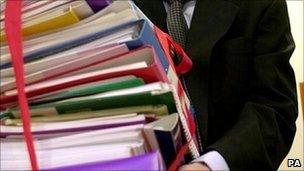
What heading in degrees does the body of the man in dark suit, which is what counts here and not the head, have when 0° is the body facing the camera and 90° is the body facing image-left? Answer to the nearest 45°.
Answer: approximately 45°

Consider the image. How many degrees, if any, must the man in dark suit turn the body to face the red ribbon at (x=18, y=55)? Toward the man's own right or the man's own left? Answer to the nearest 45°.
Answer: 0° — they already face it
